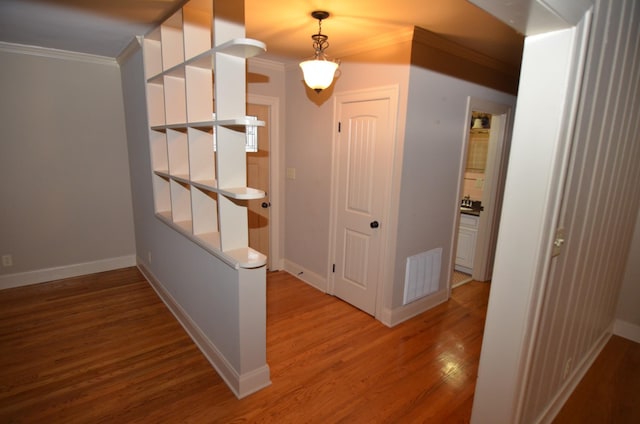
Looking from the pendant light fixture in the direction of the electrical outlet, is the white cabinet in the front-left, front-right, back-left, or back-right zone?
back-right

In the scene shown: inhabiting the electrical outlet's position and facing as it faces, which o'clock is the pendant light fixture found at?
The pendant light fixture is roughly at 11 o'clock from the electrical outlet.

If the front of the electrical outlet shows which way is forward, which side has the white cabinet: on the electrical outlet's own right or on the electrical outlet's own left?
on the electrical outlet's own left

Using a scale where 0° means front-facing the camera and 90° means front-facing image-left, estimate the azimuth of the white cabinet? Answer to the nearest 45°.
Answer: approximately 45°

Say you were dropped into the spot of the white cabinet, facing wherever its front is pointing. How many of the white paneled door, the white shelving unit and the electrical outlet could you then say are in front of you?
3

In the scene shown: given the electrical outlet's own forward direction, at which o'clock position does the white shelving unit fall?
The white shelving unit is roughly at 11 o'clock from the electrical outlet.
